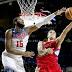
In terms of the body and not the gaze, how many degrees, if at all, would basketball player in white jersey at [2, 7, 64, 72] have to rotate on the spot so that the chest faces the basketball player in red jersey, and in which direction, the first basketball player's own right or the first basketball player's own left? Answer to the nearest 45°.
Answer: approximately 90° to the first basketball player's own left

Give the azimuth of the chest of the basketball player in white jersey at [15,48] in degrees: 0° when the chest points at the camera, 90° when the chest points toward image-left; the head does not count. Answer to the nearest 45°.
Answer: approximately 315°
